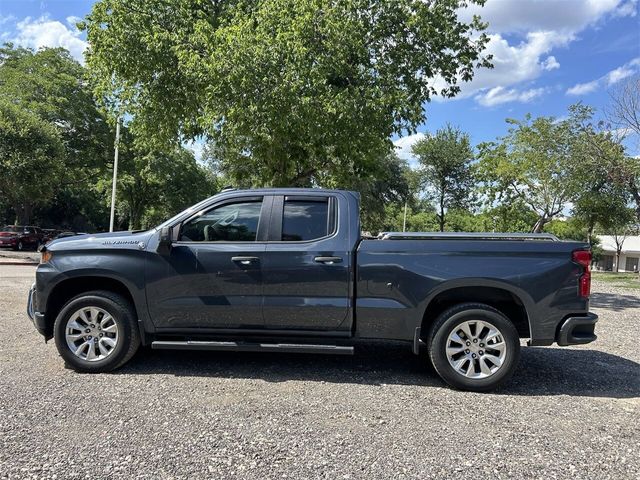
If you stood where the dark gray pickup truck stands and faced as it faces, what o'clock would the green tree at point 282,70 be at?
The green tree is roughly at 3 o'clock from the dark gray pickup truck.

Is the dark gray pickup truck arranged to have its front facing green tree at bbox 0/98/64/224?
no

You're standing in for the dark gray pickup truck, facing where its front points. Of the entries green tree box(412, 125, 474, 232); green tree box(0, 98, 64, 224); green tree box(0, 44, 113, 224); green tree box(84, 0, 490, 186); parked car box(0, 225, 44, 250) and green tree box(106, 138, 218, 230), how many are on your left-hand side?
0

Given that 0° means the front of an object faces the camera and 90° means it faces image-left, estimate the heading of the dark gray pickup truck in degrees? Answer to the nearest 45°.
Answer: approximately 90°

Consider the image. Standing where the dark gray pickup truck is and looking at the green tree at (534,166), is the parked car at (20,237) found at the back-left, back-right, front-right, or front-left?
front-left

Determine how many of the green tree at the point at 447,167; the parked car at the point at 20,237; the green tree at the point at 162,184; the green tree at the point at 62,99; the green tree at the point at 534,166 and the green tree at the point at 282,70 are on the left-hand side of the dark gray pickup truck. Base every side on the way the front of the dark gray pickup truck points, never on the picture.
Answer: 0

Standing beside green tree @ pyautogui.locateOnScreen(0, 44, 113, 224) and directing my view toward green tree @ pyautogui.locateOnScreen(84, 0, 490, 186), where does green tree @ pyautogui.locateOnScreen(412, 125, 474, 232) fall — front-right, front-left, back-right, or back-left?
front-left

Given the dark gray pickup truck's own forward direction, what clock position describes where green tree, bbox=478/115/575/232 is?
The green tree is roughly at 4 o'clock from the dark gray pickup truck.

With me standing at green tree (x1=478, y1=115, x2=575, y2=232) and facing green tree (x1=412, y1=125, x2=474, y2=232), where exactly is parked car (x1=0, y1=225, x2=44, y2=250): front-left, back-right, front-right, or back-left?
front-left

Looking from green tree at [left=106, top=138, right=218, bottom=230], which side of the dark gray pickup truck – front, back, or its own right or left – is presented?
right

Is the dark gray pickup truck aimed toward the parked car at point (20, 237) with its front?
no

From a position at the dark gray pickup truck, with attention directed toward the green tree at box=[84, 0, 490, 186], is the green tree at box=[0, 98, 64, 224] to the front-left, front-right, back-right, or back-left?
front-left

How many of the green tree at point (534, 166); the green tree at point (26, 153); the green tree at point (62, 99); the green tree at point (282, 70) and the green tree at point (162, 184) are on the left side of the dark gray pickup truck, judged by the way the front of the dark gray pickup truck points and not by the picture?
0

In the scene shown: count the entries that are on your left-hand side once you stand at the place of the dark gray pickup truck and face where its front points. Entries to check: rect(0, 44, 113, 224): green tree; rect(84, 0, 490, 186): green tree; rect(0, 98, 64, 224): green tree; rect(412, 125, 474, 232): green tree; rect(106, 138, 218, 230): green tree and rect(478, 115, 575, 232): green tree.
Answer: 0

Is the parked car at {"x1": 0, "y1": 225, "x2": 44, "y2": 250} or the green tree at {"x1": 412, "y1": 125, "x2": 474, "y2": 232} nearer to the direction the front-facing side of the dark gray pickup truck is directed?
the parked car
